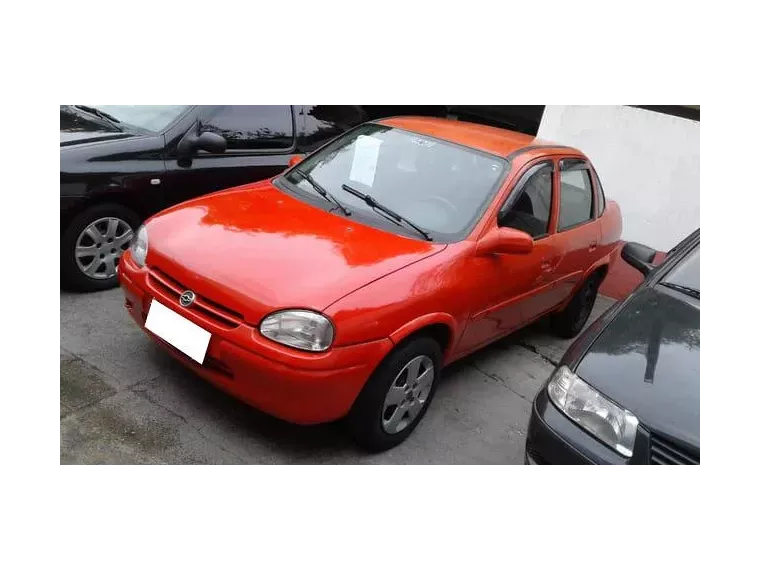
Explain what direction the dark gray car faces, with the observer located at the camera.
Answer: facing the viewer and to the left of the viewer

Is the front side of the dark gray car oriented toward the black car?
no

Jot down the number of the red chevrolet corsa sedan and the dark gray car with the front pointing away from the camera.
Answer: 0

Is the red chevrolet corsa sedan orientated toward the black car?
no

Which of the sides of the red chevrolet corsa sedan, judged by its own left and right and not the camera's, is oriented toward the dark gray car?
left

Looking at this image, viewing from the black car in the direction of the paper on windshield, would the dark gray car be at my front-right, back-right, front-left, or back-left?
front-right

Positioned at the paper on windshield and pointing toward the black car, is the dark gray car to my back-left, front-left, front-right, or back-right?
back-left

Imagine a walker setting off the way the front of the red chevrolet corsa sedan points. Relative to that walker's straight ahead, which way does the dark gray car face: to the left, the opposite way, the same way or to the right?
the same way

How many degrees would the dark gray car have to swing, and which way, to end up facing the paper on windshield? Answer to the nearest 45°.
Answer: approximately 90° to its right
